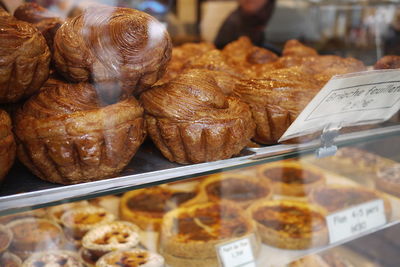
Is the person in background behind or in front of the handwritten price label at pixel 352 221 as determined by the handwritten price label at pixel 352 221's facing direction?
behind

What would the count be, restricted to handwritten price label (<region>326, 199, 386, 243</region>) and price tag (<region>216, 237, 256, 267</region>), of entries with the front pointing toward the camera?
2

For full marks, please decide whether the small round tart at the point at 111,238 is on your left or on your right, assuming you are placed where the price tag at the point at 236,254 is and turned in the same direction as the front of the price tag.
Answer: on your right

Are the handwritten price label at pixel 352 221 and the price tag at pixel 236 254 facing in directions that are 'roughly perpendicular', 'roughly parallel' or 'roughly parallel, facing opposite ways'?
roughly parallel

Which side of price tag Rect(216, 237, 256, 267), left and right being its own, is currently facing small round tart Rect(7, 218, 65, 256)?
right

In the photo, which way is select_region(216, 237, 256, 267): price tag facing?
toward the camera

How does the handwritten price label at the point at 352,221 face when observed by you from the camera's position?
facing the viewer
